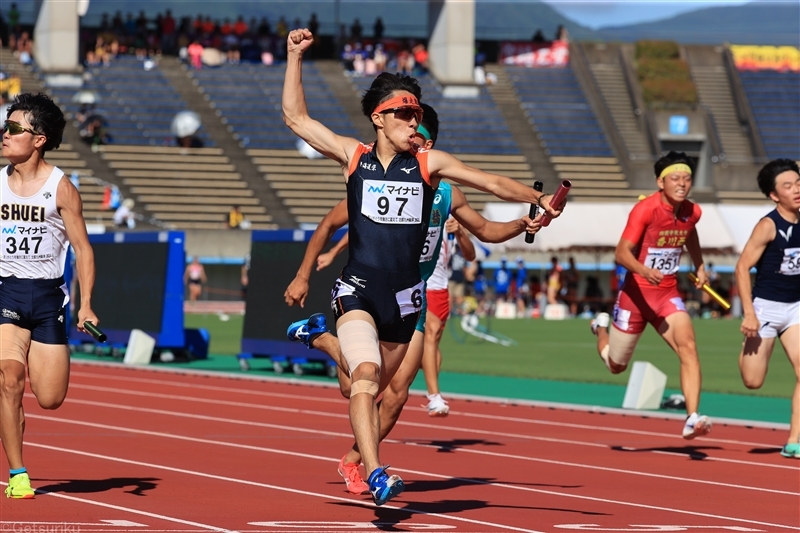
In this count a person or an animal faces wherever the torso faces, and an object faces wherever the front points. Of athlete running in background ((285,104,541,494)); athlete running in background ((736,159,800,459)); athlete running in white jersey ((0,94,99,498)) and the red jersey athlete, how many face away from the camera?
0

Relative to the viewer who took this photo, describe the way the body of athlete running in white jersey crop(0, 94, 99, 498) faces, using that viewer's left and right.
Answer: facing the viewer and to the left of the viewer

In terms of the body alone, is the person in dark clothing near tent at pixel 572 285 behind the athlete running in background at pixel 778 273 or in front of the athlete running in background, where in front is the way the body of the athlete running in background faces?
behind

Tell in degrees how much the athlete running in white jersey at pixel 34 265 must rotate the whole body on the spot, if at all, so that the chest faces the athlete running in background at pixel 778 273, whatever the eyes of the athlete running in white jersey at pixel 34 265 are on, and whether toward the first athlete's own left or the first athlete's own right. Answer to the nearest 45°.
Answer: approximately 135° to the first athlete's own left

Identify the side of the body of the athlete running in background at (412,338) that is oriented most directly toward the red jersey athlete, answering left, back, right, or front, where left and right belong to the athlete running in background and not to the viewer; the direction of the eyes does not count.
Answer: left

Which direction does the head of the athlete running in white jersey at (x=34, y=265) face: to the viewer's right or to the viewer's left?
to the viewer's left

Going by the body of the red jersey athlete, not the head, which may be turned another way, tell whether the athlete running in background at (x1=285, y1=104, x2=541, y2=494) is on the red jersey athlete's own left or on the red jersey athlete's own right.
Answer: on the red jersey athlete's own right
